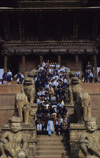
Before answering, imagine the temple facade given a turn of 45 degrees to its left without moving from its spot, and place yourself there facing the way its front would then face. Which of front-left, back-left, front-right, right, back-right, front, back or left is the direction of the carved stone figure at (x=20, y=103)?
front-right

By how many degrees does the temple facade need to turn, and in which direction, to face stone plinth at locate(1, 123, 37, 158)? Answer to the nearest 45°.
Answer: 0° — it already faces it

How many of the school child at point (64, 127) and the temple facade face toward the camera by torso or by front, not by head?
2

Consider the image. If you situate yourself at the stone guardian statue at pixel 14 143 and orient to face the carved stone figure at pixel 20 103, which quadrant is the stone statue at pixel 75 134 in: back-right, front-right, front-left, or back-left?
front-right

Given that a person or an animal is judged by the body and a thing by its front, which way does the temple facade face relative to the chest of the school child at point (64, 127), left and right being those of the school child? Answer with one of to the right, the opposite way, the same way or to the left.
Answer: the same way

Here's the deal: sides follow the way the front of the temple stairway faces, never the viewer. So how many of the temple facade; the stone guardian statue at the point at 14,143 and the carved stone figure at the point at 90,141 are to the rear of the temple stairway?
1

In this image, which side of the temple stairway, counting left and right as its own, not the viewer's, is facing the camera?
front

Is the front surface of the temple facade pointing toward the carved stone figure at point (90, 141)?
yes

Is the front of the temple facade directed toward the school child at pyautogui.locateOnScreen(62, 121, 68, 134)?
yes

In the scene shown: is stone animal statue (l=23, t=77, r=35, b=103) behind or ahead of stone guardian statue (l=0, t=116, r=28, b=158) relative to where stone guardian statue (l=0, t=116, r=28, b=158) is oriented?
behind

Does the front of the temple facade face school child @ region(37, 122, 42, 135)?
yes

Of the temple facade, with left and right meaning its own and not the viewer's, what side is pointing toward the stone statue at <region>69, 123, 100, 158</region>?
front

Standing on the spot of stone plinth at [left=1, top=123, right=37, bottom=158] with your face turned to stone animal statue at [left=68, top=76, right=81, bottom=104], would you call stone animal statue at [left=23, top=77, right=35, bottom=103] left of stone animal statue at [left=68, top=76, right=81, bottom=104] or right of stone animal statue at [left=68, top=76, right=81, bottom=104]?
left

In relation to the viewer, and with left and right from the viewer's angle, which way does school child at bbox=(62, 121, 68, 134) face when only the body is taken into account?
facing the viewer

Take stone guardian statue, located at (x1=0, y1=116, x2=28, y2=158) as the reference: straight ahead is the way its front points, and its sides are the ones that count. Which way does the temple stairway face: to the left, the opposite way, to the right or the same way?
the same way

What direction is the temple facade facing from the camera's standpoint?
toward the camera

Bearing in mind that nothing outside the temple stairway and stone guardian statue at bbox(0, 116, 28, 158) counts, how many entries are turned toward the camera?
2

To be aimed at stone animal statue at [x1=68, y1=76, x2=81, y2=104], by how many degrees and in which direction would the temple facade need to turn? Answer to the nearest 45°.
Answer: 0° — it already faces it
